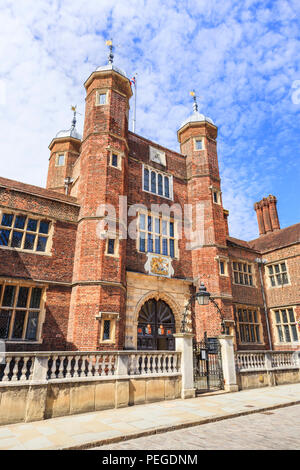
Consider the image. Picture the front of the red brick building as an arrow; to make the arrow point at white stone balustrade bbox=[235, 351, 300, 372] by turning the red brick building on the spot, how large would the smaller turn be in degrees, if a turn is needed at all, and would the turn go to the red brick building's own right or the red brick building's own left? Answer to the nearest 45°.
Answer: approximately 45° to the red brick building's own left
